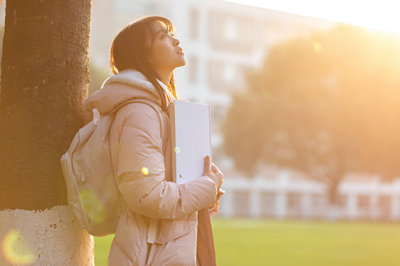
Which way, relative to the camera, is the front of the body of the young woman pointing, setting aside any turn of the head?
to the viewer's right

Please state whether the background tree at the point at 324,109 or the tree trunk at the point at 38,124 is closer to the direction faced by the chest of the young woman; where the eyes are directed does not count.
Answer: the background tree

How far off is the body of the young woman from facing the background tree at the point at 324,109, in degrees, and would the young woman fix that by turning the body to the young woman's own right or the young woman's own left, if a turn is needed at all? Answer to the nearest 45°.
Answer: approximately 90° to the young woman's own left

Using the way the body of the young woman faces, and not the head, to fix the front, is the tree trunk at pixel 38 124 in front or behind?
behind

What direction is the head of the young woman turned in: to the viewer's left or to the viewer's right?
to the viewer's right
